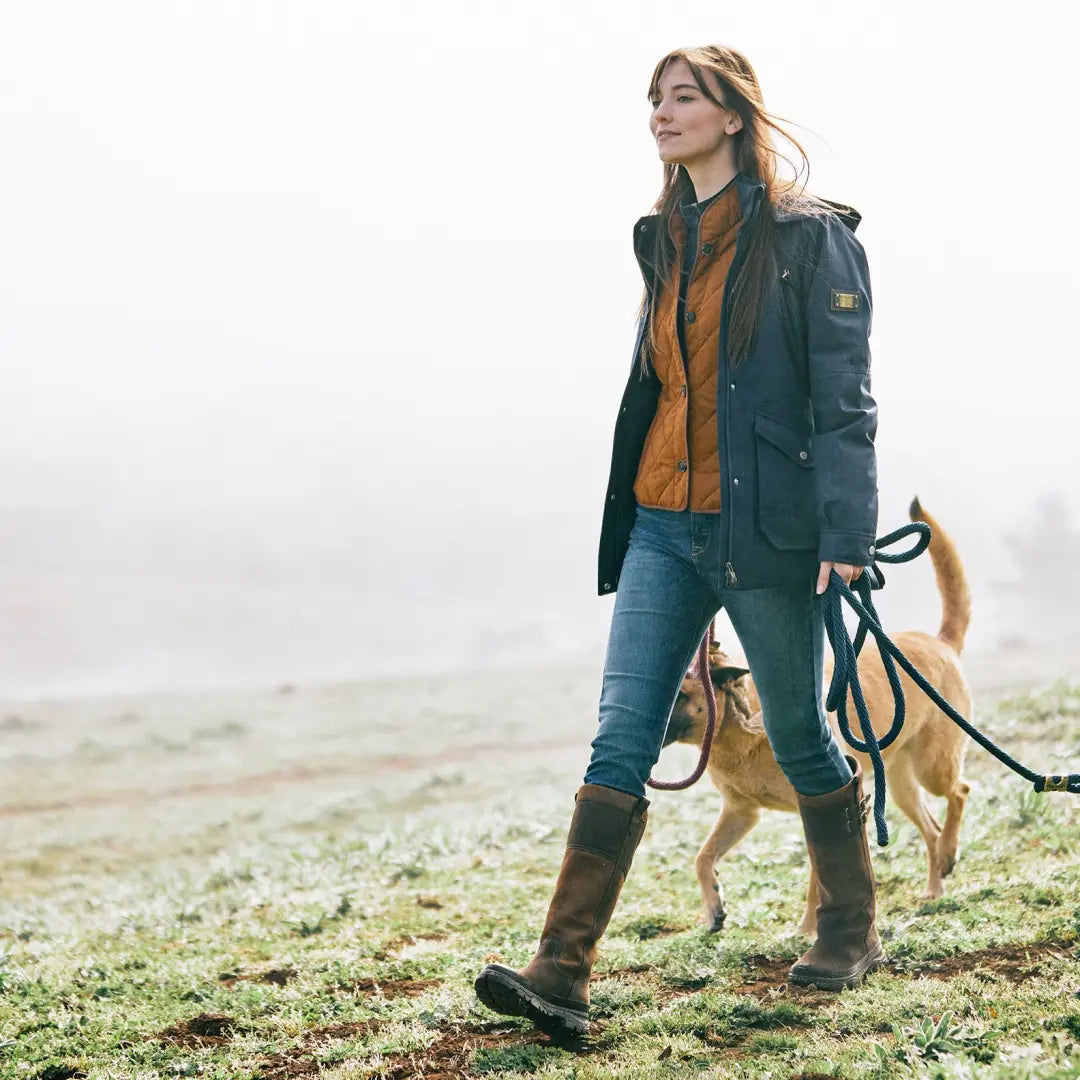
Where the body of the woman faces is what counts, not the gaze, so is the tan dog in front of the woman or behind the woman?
behind

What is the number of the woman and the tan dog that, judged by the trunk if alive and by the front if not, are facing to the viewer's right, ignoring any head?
0

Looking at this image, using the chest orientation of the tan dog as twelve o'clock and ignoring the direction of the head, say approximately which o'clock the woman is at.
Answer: The woman is roughly at 11 o'clock from the tan dog.

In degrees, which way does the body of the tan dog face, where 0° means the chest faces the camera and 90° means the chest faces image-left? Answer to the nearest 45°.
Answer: approximately 45°

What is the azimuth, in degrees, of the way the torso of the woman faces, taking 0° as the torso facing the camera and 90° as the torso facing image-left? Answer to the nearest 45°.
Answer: approximately 45°
